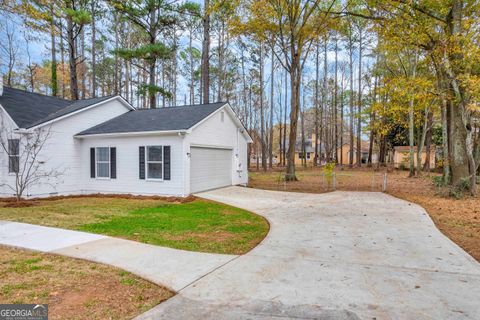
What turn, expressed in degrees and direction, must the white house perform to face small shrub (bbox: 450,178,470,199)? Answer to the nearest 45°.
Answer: approximately 90° to its left

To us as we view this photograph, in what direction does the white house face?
facing the viewer and to the left of the viewer

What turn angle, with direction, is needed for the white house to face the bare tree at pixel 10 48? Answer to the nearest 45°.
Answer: approximately 90° to its right
